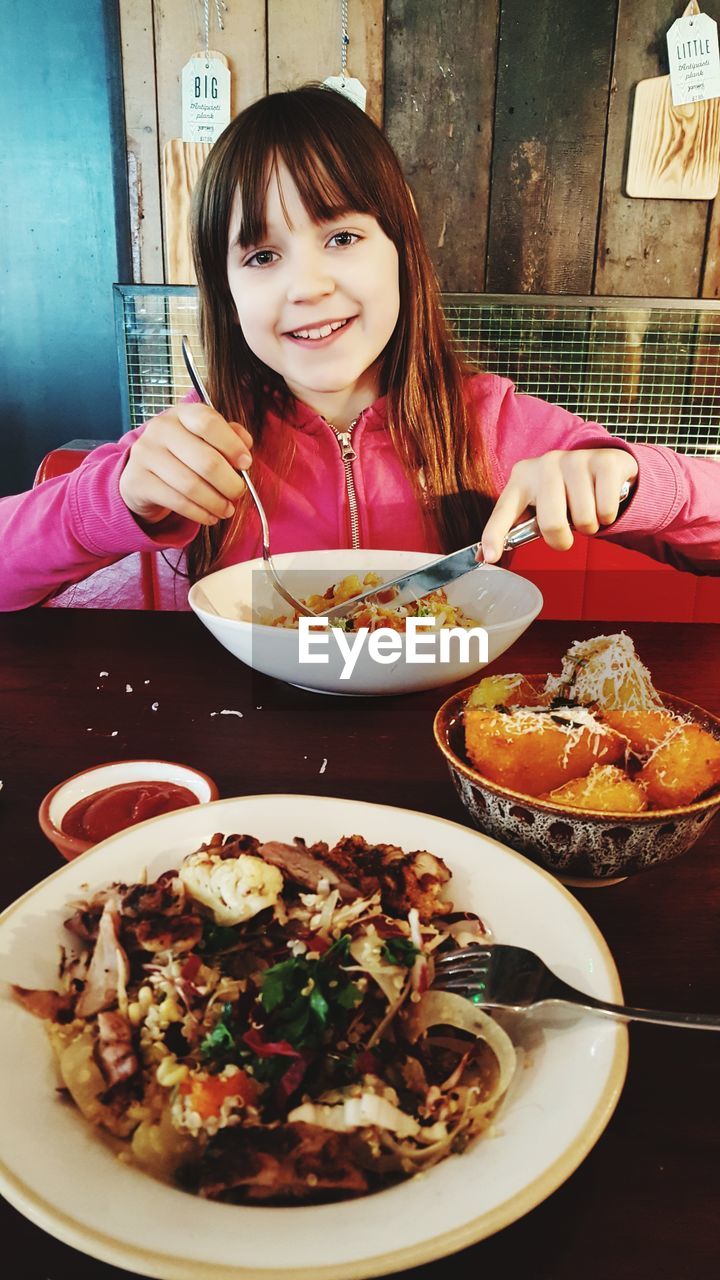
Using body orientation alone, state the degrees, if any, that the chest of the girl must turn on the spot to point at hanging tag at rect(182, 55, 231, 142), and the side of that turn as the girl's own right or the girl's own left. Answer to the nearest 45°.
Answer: approximately 180°

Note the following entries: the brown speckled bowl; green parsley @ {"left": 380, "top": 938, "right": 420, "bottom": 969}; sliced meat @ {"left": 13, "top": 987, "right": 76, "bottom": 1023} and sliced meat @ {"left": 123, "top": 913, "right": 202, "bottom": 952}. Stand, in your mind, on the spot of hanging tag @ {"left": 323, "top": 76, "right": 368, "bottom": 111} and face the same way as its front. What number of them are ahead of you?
4

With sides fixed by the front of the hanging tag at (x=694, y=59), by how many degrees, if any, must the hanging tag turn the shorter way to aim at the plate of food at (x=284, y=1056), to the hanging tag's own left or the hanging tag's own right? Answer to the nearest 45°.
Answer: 0° — it already faces it

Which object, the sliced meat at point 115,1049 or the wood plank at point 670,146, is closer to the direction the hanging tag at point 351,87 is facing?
the sliced meat

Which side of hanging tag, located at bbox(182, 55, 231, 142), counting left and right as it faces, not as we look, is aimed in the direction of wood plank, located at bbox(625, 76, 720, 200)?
left

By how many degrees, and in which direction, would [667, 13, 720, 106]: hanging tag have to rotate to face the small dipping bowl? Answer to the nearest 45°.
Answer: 0° — it already faces it

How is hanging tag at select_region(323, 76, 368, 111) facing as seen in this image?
toward the camera

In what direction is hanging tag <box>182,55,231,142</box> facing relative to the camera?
toward the camera

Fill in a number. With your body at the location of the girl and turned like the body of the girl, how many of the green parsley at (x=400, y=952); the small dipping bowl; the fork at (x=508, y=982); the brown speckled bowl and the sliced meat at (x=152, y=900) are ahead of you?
5

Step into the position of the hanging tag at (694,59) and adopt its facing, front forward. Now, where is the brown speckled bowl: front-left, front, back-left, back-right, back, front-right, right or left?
front

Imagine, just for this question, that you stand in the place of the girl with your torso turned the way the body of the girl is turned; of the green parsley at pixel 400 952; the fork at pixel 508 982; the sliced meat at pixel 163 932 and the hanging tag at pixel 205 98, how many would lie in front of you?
3

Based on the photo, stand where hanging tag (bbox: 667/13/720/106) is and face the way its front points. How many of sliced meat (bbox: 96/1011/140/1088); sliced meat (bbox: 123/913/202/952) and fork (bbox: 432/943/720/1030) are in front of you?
3

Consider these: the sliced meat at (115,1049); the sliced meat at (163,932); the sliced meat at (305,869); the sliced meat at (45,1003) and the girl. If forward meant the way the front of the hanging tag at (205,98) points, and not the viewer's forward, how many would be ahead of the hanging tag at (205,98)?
5

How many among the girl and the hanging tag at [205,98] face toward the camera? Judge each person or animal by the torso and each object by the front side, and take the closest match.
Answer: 2

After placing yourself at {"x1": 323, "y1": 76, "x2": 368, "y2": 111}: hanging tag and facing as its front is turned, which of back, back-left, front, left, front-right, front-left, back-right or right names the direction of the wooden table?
front
